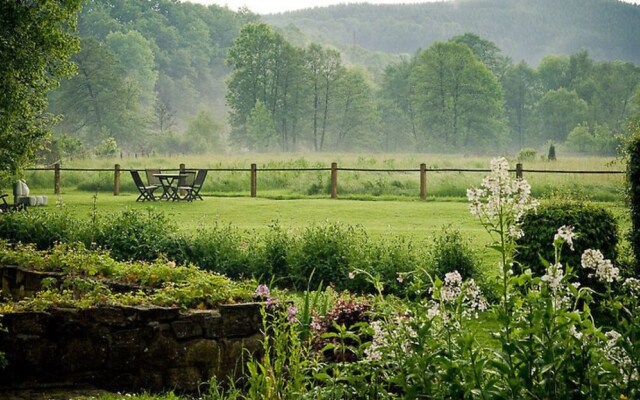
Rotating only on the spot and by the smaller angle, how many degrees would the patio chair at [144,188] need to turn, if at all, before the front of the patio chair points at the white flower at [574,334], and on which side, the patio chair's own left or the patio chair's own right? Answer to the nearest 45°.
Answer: approximately 90° to the patio chair's own right

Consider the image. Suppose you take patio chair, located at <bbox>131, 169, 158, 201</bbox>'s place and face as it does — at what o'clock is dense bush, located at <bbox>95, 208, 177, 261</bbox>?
The dense bush is roughly at 3 o'clock from the patio chair.

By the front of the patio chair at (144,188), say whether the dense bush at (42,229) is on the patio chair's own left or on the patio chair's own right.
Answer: on the patio chair's own right

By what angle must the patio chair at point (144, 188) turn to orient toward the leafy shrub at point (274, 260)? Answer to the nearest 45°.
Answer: approximately 90° to its right

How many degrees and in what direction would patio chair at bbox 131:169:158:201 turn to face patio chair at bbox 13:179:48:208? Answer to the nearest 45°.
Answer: approximately 180°

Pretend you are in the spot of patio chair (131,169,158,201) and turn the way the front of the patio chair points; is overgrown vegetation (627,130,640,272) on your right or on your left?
on your right

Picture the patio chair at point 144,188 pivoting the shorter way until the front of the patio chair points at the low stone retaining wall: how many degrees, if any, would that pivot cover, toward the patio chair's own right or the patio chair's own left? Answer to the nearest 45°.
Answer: approximately 90° to the patio chair's own right

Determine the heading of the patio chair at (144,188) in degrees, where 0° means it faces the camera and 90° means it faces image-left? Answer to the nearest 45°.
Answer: approximately 270°

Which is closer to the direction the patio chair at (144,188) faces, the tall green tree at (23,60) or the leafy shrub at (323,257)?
the leafy shrub

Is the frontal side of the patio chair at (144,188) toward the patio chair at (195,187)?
yes
